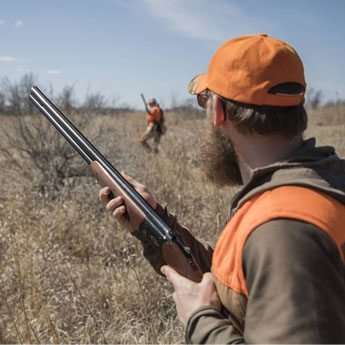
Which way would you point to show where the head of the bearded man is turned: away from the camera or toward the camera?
away from the camera

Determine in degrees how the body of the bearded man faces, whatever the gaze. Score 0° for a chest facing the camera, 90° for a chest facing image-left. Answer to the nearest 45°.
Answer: approximately 135°

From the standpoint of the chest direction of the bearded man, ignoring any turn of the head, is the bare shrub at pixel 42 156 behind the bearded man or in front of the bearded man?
in front
